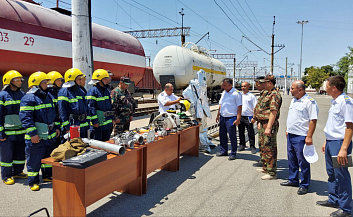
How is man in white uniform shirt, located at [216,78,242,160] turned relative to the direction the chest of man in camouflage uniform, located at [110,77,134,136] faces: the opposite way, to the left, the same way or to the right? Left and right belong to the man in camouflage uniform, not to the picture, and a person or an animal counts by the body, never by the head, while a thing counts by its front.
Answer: to the right

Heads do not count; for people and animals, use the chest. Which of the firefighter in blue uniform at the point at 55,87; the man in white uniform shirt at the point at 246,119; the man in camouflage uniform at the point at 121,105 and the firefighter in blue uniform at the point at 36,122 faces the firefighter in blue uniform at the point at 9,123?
the man in white uniform shirt

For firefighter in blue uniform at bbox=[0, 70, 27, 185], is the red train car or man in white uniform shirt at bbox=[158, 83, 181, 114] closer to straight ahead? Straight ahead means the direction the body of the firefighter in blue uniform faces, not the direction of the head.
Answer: the man in white uniform shirt

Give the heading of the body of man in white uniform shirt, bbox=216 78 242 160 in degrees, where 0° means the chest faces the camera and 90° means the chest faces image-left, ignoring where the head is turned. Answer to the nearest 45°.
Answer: approximately 45°

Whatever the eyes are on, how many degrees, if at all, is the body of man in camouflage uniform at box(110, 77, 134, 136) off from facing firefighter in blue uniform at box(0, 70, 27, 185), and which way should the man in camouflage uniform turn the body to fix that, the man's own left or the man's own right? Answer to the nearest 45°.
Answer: approximately 90° to the man's own right

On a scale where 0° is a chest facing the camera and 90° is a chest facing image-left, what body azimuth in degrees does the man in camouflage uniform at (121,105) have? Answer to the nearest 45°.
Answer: approximately 315°

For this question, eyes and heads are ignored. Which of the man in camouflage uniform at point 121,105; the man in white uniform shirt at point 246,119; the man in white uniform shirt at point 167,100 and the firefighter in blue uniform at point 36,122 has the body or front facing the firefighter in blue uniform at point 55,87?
the man in white uniform shirt at point 246,119

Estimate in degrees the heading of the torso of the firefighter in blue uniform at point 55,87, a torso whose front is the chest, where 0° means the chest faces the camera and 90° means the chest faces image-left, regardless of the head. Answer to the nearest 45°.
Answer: approximately 315°

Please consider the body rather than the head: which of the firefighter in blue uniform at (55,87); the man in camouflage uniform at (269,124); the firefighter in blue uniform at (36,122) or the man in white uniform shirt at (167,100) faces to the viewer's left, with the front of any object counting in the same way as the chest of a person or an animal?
the man in camouflage uniform

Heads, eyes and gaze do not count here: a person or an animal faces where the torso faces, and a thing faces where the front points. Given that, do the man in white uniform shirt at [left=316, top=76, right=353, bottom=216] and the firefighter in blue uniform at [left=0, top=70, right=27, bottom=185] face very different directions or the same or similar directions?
very different directions

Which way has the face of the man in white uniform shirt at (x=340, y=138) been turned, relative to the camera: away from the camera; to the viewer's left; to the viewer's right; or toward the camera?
to the viewer's left
